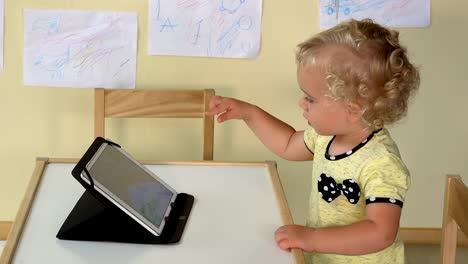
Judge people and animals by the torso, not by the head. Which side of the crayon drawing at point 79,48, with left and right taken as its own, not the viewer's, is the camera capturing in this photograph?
front

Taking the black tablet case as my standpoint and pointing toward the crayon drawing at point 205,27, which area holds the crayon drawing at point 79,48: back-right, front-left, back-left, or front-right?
front-left

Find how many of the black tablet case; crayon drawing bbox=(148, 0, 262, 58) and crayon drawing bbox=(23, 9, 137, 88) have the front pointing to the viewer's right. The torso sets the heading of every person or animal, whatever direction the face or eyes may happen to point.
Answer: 1

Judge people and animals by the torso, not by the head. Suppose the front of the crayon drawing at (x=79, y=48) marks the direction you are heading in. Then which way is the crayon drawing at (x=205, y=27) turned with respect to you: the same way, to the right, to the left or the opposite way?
the same way

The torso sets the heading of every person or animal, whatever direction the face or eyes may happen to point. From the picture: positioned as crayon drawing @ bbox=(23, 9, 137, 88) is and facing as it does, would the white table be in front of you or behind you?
in front

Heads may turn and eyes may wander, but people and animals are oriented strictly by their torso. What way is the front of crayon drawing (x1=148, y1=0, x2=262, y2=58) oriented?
toward the camera

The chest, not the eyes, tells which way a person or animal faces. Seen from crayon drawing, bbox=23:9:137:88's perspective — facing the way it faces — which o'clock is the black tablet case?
The black tablet case is roughly at 12 o'clock from the crayon drawing.

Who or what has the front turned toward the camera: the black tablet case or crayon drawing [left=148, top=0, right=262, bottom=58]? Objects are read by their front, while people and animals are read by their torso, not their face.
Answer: the crayon drawing

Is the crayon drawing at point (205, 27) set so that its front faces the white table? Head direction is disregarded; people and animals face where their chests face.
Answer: yes

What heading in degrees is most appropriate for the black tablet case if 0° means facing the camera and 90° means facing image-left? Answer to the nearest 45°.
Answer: approximately 270°

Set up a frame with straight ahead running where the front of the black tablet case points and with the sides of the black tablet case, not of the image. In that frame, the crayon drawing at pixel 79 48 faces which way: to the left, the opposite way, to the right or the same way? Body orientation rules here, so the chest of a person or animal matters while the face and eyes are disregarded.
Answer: to the right

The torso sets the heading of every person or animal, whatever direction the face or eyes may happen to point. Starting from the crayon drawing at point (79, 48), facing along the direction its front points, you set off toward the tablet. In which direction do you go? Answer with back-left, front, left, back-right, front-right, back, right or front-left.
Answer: front

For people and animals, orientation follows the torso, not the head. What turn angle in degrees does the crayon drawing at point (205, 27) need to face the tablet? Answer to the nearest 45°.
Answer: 0° — it already faces it

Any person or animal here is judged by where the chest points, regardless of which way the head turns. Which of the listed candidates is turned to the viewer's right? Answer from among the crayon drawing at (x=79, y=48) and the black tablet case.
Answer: the black tablet case

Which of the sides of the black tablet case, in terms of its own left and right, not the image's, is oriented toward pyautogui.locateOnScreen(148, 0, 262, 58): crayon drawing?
left
